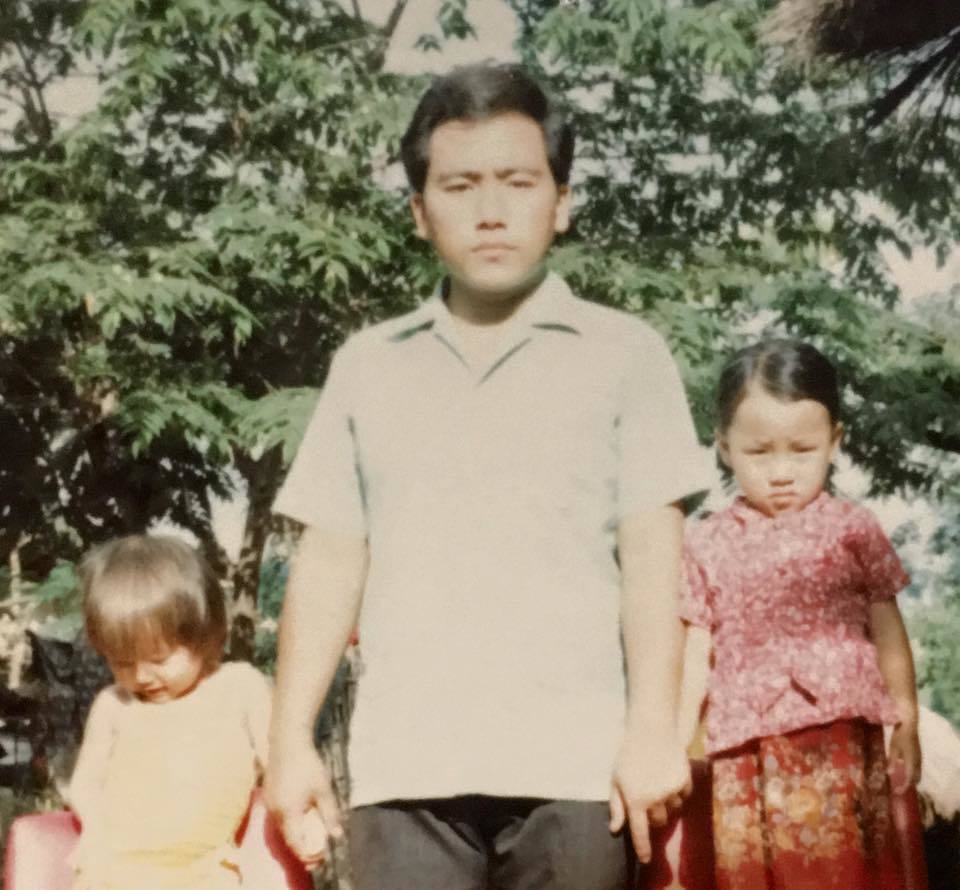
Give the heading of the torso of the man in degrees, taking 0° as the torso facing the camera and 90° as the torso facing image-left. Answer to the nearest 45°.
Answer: approximately 0°

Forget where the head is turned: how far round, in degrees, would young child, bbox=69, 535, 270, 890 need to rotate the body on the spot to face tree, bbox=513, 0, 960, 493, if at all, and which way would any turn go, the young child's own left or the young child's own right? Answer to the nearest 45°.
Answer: approximately 135° to the young child's own left

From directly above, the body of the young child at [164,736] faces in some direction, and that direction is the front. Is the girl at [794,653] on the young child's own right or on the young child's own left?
on the young child's own left

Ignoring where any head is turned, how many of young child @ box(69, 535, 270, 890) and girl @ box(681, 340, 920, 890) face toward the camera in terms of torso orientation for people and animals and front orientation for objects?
2
